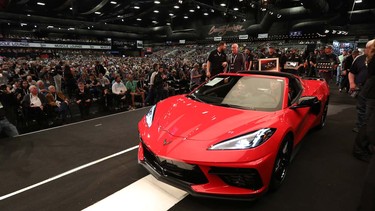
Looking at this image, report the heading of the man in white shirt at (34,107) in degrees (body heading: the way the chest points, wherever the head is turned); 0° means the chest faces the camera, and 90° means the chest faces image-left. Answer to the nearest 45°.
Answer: approximately 315°

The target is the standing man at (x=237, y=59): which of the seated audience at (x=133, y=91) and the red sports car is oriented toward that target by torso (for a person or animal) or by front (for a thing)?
the seated audience

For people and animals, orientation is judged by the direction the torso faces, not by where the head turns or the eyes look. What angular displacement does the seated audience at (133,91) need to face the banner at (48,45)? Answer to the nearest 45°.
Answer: approximately 180°

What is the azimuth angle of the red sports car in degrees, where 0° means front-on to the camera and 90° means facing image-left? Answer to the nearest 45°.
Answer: approximately 45°

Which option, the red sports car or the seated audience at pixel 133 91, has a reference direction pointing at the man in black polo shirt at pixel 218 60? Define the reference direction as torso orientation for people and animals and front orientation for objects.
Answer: the seated audience

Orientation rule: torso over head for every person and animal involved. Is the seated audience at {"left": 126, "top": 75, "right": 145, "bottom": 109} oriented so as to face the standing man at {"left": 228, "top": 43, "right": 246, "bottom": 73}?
yes
